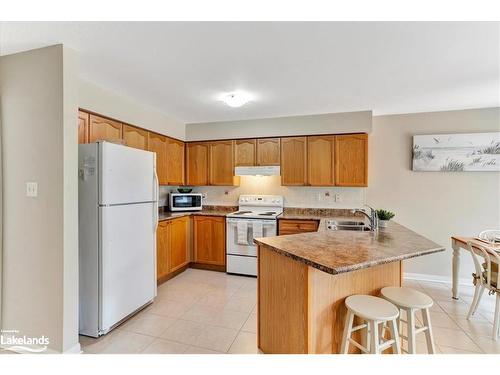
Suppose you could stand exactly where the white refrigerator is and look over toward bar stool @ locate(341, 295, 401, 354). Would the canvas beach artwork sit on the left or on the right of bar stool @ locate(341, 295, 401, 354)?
left

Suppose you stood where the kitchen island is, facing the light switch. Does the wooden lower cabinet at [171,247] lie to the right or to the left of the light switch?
right

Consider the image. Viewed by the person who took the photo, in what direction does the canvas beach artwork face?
facing the viewer and to the left of the viewer

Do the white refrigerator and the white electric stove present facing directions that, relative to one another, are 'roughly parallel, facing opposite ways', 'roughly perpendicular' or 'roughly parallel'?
roughly perpendicular

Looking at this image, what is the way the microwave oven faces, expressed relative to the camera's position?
facing the viewer

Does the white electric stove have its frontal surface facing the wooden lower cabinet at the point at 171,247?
no

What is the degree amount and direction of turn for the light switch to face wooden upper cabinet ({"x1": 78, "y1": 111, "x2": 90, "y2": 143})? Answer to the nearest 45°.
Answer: approximately 135° to its left

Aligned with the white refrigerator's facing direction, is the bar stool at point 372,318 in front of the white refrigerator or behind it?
in front

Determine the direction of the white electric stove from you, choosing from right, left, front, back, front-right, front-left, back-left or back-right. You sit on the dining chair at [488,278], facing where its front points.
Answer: back-left

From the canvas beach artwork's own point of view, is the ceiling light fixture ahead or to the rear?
ahead

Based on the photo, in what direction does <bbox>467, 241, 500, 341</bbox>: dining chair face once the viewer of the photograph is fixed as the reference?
facing away from the viewer and to the right of the viewer

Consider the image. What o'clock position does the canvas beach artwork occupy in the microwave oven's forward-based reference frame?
The canvas beach artwork is roughly at 10 o'clock from the microwave oven.

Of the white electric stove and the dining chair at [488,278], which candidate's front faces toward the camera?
the white electric stove

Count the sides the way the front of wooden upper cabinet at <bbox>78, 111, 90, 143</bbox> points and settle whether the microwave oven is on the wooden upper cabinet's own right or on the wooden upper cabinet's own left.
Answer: on the wooden upper cabinet's own left

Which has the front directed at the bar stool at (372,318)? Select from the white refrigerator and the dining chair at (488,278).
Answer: the white refrigerator

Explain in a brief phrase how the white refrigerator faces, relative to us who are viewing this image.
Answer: facing the viewer and to the right of the viewer

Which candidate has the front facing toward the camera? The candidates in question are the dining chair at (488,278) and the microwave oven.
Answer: the microwave oven
